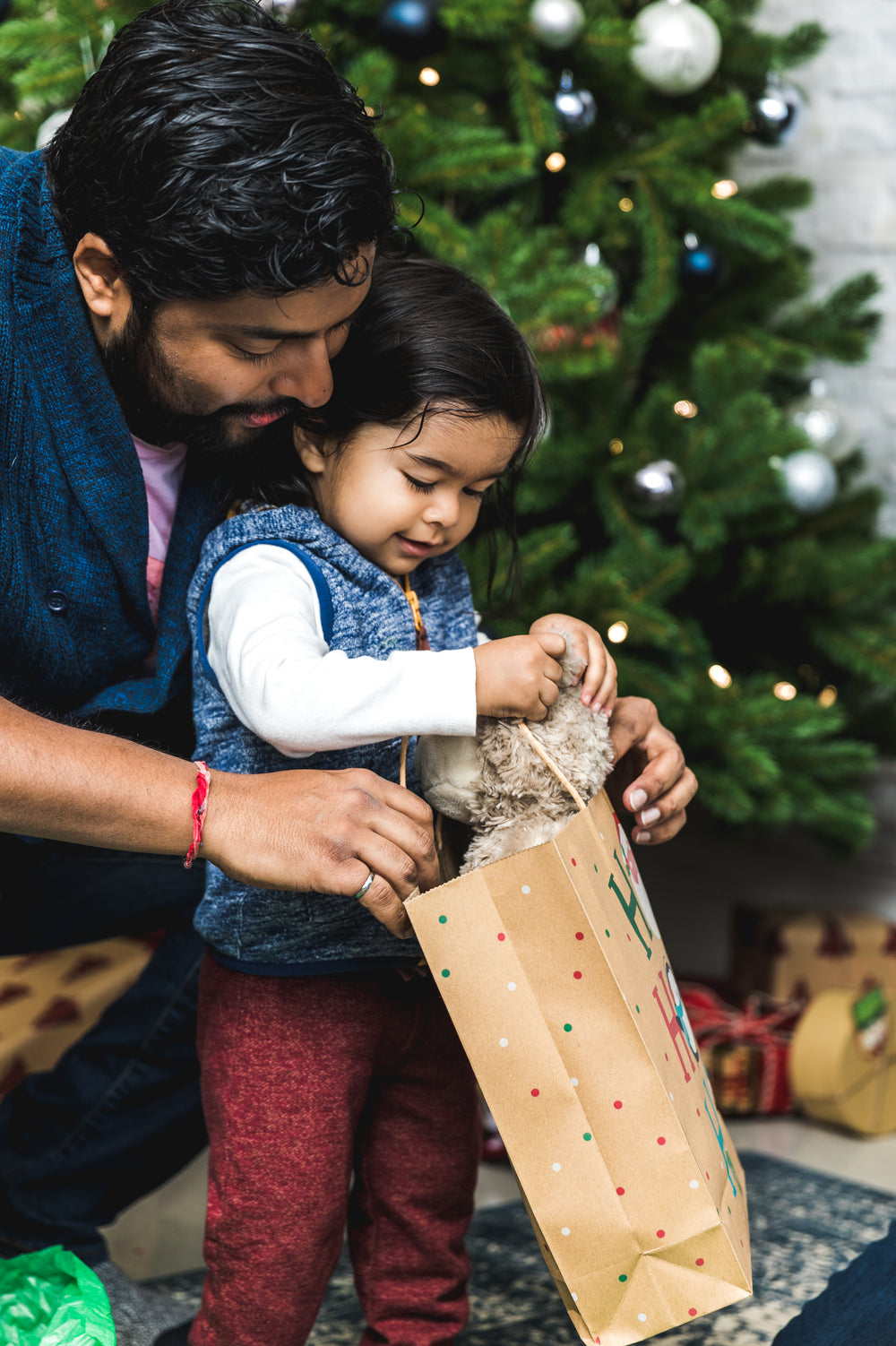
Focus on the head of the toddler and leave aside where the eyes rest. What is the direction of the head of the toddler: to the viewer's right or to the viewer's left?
to the viewer's right

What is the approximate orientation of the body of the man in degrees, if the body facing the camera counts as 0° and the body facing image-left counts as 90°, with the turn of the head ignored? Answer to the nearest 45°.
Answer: approximately 315°

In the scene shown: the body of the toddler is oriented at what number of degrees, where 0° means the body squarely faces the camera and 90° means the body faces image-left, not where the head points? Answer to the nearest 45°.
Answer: approximately 315°
